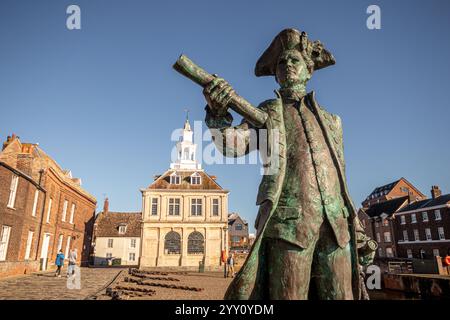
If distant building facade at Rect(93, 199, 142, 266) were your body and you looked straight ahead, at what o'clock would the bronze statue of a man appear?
The bronze statue of a man is roughly at 12 o'clock from the distant building facade.

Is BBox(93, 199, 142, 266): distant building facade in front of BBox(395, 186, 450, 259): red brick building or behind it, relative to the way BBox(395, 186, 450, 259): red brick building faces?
in front

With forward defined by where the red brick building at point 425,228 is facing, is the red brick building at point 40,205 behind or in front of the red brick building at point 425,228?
in front

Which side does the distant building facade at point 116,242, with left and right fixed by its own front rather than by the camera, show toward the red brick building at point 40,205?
front

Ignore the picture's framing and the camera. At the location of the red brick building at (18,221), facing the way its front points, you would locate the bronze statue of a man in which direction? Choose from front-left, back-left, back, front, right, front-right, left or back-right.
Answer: front-right

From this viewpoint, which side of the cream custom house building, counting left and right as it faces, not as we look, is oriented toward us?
front

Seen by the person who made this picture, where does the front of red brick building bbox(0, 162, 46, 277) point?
facing the viewer and to the right of the viewer

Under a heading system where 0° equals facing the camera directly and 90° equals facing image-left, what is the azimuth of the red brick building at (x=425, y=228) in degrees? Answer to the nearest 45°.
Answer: approximately 45°

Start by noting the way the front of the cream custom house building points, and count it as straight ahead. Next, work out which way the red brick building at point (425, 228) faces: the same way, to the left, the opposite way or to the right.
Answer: to the right

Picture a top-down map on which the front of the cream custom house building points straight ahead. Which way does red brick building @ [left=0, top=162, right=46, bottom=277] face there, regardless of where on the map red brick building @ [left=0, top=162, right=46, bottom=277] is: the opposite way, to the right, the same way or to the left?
to the left

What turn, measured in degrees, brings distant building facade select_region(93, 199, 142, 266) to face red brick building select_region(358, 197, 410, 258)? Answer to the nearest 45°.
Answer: approximately 90° to its left

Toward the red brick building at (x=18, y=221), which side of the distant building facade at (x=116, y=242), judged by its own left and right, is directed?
front

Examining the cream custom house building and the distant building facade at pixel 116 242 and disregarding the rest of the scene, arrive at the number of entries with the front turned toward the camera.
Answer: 2

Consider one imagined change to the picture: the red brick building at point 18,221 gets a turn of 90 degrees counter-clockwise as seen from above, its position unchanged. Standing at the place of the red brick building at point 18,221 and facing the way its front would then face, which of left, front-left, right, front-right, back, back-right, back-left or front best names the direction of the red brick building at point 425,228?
front-right
